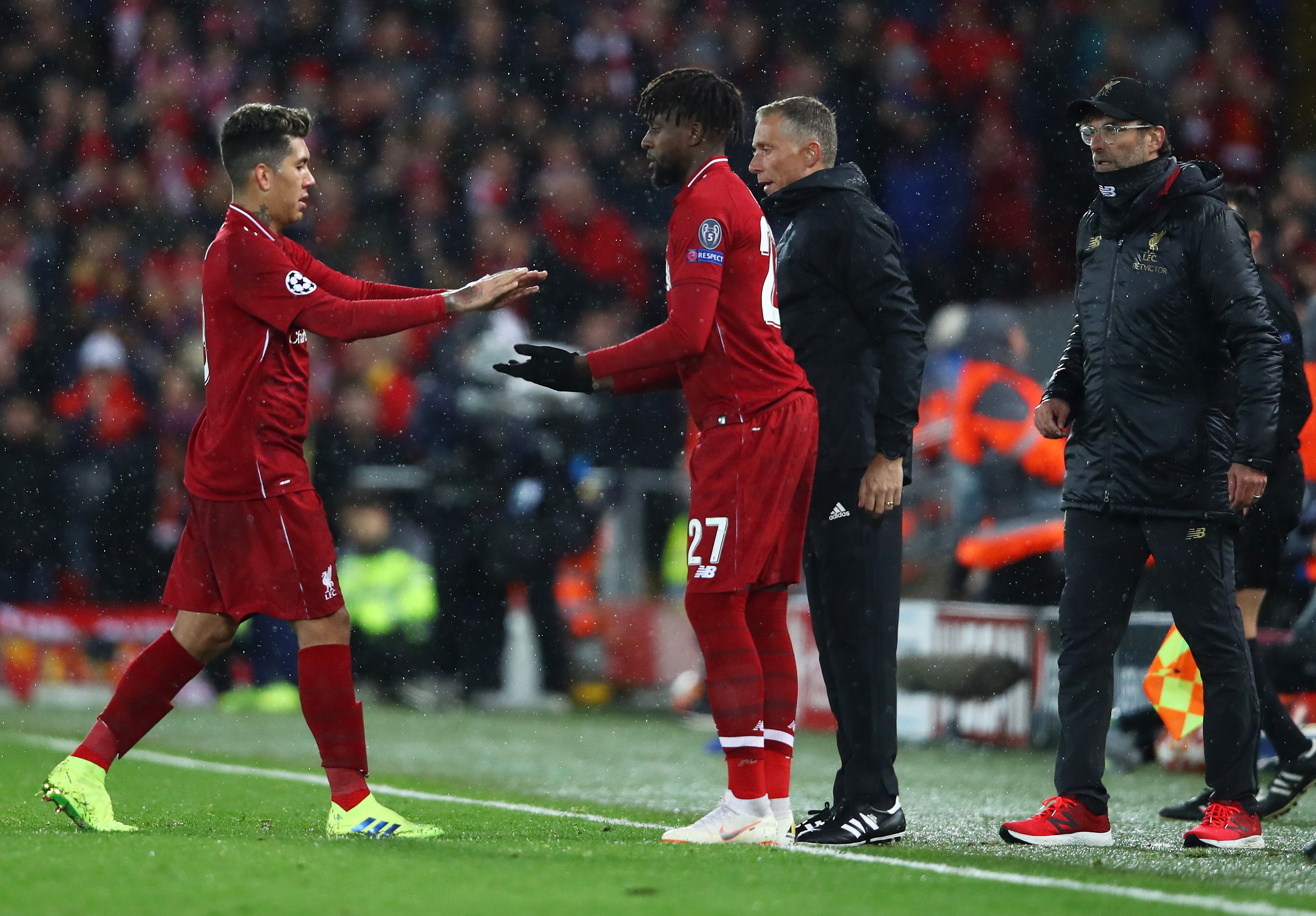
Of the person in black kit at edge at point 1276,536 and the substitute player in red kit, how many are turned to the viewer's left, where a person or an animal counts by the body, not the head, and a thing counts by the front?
2

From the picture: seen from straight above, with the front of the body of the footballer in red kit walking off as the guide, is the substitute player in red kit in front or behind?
in front

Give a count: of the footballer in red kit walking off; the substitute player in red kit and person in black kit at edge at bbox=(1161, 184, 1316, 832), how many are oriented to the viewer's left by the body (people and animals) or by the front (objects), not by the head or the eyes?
2

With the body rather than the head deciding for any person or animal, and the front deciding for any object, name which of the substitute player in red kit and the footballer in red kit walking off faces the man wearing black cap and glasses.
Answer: the footballer in red kit walking off

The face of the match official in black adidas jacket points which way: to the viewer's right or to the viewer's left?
to the viewer's left

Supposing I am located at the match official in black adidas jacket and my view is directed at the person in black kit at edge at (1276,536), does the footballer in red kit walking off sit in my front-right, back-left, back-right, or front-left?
back-left

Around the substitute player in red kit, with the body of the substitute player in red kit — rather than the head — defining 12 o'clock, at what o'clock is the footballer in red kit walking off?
The footballer in red kit walking off is roughly at 12 o'clock from the substitute player in red kit.

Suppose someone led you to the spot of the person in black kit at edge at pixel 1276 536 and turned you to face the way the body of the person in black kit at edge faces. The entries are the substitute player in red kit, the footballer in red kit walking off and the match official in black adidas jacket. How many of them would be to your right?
0

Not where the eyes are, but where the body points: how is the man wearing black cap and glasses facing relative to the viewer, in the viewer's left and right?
facing the viewer and to the left of the viewer

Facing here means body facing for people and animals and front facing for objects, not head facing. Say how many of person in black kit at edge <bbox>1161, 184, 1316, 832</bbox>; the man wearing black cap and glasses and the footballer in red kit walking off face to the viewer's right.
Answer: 1

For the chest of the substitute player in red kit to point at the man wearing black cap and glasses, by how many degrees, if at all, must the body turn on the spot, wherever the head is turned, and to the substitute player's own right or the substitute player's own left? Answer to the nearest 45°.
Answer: approximately 180°

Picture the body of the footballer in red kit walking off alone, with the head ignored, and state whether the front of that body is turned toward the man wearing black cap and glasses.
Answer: yes

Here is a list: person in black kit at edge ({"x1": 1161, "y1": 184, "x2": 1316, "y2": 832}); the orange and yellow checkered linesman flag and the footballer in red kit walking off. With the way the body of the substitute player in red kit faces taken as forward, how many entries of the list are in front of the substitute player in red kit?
1

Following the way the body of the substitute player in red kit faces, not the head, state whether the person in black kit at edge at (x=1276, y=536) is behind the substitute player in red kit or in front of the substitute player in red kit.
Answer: behind

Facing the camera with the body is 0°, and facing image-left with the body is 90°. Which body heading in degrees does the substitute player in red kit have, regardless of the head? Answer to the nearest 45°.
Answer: approximately 90°

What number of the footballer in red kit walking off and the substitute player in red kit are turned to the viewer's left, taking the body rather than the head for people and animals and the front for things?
1

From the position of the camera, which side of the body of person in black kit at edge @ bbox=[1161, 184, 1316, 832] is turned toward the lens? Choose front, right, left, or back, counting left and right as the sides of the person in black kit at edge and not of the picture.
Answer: left

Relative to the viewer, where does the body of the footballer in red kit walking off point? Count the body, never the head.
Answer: to the viewer's right
